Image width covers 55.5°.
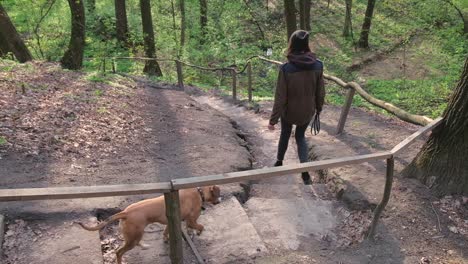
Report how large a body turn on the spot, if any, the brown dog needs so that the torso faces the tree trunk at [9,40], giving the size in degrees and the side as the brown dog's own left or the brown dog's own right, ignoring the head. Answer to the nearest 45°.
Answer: approximately 90° to the brown dog's own left

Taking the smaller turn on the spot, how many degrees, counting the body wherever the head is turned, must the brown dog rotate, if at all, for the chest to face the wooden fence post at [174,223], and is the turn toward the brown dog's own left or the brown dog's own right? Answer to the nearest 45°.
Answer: approximately 45° to the brown dog's own right

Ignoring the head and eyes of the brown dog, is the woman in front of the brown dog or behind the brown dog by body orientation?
in front

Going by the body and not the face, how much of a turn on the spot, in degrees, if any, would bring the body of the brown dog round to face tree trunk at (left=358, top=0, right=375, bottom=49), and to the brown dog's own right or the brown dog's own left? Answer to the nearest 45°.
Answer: approximately 45° to the brown dog's own left

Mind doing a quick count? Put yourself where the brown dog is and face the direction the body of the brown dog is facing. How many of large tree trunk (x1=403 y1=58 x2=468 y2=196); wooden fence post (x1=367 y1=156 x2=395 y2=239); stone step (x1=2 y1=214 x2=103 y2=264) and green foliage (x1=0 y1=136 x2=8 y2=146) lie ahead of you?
2

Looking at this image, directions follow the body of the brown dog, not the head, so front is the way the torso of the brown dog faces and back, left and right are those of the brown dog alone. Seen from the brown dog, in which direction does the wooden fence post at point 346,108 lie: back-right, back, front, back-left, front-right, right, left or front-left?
front-left

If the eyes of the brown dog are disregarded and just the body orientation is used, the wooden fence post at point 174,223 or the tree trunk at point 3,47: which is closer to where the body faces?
the wooden fence post

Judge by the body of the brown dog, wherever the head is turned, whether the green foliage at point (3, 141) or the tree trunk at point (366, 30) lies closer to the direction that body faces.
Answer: the tree trunk

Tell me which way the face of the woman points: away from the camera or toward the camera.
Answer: away from the camera

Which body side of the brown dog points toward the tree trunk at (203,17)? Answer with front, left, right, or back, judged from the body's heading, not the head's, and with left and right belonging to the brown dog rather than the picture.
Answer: left

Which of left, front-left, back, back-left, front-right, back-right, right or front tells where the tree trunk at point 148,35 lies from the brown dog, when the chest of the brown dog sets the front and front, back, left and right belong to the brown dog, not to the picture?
left

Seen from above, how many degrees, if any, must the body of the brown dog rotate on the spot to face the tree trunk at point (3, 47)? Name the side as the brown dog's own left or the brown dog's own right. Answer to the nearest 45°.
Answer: approximately 90° to the brown dog's own left

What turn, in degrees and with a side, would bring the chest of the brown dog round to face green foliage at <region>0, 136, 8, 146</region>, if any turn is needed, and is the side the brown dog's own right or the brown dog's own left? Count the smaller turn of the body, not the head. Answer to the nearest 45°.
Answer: approximately 135° to the brown dog's own left

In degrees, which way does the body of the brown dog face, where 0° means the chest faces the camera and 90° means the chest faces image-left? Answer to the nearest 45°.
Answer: approximately 270°

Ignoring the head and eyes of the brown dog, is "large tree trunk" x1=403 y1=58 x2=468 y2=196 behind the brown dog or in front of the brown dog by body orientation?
in front
